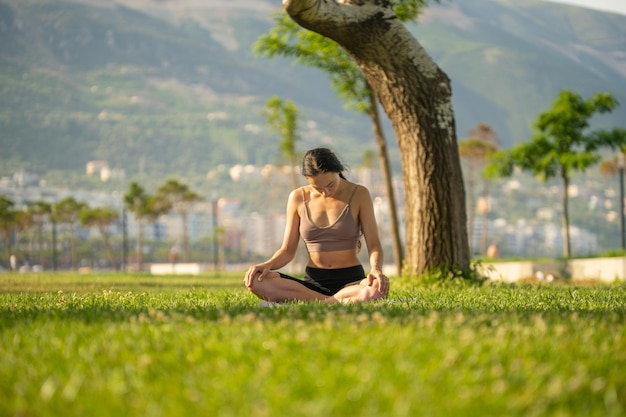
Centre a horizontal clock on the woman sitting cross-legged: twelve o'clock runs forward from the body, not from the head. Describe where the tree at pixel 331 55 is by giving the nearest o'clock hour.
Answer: The tree is roughly at 6 o'clock from the woman sitting cross-legged.

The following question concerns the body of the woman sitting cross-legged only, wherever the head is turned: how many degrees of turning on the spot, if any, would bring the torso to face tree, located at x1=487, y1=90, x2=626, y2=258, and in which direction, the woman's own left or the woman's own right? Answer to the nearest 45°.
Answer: approximately 180°

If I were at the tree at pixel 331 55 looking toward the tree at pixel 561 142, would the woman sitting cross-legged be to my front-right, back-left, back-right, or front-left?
back-right

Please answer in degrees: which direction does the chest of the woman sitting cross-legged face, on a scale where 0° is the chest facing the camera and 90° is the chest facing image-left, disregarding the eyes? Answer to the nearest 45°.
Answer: approximately 0°
